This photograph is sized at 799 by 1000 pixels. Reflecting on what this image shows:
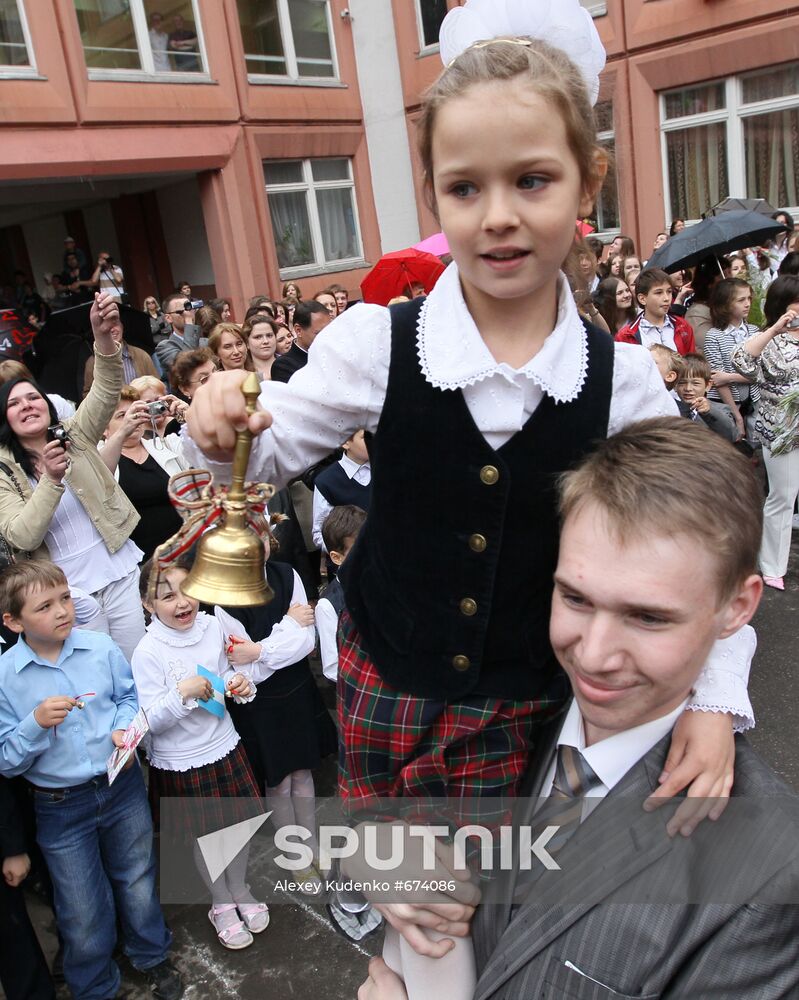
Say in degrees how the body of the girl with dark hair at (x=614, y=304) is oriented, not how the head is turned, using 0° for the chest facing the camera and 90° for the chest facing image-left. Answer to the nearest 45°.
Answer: approximately 315°

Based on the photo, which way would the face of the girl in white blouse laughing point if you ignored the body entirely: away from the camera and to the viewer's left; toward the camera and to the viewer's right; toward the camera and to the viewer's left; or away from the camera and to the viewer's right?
toward the camera and to the viewer's right

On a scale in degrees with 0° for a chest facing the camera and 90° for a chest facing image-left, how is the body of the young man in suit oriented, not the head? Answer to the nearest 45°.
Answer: approximately 45°
